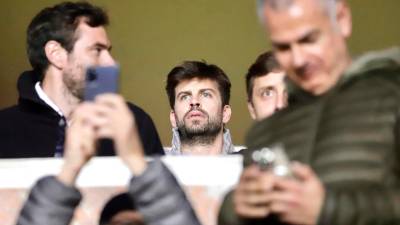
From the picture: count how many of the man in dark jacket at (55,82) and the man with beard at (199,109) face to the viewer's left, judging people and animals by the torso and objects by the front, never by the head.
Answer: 0

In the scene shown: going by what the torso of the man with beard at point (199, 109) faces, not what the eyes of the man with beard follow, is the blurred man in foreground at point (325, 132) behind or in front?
in front

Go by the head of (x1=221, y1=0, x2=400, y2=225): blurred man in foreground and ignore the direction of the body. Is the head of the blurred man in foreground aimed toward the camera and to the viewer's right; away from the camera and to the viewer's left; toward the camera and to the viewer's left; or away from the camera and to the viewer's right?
toward the camera and to the viewer's left

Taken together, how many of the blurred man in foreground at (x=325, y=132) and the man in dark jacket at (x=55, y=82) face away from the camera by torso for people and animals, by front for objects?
0

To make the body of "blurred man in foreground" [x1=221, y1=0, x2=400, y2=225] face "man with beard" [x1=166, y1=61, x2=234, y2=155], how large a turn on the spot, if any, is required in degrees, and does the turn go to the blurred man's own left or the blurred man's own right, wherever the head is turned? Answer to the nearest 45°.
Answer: approximately 135° to the blurred man's own right

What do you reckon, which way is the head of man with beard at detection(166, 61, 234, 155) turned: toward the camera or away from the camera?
toward the camera

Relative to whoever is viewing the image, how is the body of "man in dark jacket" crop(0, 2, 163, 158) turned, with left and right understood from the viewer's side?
facing the viewer and to the right of the viewer

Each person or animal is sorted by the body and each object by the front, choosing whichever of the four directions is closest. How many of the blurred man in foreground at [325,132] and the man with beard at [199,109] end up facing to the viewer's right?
0

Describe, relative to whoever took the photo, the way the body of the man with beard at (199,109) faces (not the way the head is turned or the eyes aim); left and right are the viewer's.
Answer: facing the viewer
